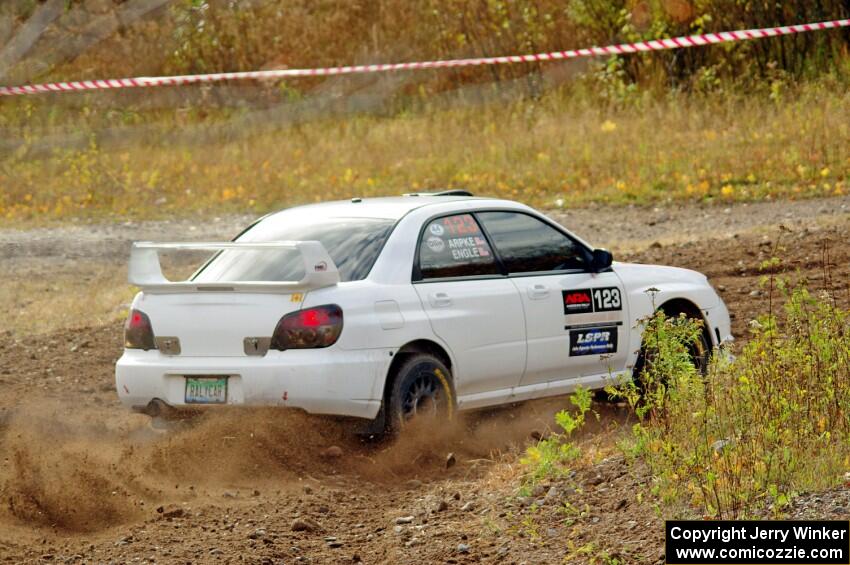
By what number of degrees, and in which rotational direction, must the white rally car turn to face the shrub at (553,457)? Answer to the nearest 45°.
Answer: approximately 90° to its right

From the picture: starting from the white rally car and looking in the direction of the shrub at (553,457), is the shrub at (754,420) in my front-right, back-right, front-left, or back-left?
front-left

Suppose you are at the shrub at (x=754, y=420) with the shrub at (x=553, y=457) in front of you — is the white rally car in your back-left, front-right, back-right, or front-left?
front-right

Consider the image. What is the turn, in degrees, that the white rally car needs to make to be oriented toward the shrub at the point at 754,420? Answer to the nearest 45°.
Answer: approximately 90° to its right

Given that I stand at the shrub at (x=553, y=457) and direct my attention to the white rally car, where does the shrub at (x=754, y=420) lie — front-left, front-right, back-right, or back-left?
back-right

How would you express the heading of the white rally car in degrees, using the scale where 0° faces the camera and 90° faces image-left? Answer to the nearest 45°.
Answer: approximately 225°
